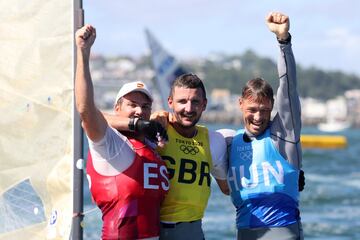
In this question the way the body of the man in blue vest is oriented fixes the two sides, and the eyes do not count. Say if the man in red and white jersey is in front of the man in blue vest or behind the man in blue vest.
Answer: in front

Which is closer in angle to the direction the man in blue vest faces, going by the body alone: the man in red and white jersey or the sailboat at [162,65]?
the man in red and white jersey

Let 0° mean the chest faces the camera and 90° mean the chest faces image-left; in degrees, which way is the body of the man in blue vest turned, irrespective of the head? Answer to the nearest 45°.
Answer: approximately 45°

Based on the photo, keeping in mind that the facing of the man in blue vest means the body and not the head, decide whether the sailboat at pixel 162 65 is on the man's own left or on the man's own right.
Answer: on the man's own right

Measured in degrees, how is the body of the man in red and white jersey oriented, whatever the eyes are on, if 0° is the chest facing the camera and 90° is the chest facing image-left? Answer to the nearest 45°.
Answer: approximately 315°
